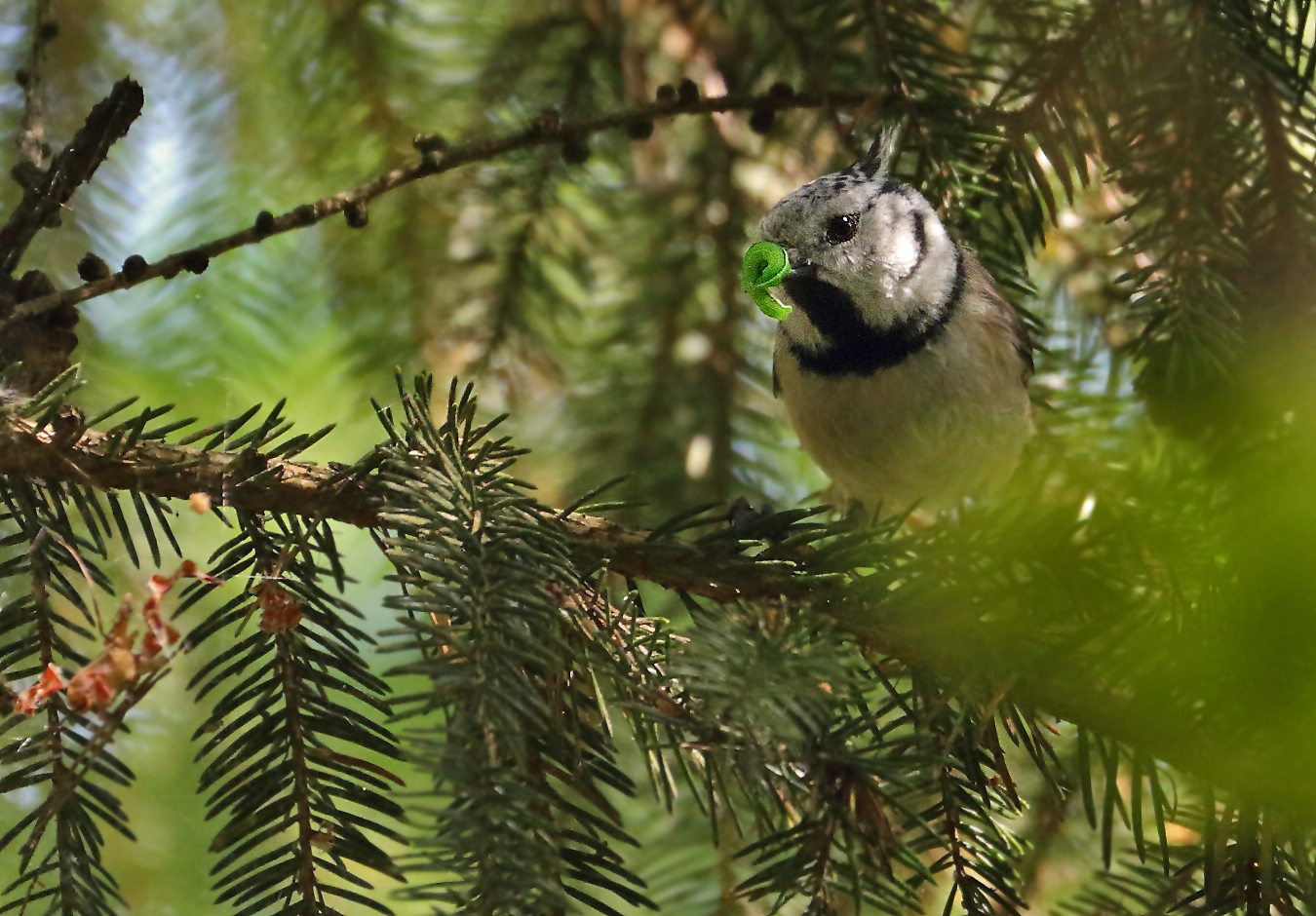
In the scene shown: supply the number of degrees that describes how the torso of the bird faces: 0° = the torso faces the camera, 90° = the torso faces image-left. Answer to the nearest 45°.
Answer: approximately 45°
